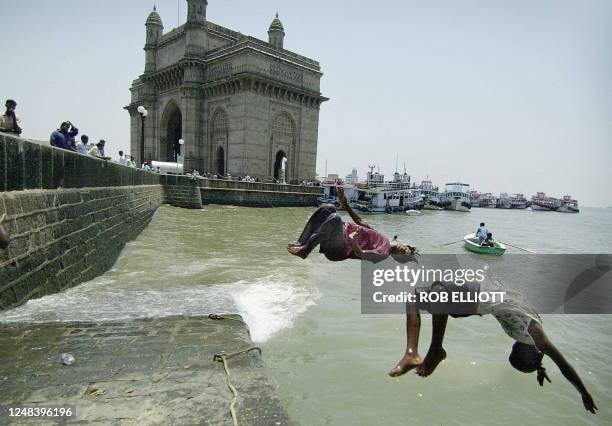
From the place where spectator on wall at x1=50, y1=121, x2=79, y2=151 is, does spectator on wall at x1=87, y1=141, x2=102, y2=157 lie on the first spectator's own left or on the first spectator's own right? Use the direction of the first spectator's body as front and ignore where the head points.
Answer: on the first spectator's own left

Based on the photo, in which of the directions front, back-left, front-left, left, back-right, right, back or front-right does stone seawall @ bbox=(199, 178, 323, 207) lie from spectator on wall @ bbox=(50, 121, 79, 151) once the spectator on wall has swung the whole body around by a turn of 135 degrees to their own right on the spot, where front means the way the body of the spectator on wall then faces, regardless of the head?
back

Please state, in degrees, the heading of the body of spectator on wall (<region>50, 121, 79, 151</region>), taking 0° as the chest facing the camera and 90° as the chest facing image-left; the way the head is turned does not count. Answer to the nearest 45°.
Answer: approximately 270°
